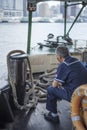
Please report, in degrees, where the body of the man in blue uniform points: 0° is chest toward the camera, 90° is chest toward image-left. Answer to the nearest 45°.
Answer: approximately 135°

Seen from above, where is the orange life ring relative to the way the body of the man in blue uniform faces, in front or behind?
behind

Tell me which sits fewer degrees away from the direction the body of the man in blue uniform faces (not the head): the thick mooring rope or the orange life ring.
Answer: the thick mooring rope
